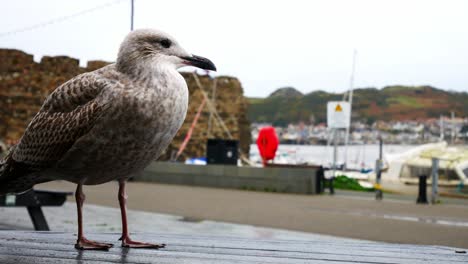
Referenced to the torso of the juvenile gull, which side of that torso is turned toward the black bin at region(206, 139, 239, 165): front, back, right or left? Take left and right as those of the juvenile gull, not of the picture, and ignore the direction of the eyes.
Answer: left

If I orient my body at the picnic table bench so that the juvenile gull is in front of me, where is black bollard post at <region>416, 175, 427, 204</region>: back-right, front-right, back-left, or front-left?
back-left

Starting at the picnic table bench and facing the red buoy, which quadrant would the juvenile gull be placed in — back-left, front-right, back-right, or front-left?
back-right

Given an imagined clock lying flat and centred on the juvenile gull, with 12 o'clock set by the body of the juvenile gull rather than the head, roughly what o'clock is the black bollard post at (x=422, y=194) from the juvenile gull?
The black bollard post is roughly at 10 o'clock from the juvenile gull.

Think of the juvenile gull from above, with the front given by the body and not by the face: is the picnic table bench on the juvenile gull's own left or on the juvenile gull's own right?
on the juvenile gull's own left

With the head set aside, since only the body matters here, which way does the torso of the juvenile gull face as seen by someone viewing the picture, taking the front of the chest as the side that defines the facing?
to the viewer's right

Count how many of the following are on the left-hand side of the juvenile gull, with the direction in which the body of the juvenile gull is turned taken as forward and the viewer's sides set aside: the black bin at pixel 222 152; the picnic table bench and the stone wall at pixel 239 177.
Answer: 3

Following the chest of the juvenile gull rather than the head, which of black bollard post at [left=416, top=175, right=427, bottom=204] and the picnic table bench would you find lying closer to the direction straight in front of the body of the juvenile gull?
the black bollard post
